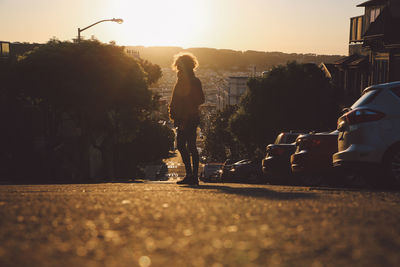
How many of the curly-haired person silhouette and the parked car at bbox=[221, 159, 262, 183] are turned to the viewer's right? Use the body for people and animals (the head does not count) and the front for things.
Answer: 0

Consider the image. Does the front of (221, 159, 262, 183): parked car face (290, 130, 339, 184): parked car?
no

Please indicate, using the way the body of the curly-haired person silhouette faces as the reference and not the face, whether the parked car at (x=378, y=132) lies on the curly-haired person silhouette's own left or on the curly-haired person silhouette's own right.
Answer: on the curly-haired person silhouette's own left

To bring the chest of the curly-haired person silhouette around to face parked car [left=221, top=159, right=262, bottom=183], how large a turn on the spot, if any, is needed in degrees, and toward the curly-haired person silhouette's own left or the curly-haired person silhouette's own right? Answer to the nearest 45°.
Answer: approximately 135° to the curly-haired person silhouette's own right

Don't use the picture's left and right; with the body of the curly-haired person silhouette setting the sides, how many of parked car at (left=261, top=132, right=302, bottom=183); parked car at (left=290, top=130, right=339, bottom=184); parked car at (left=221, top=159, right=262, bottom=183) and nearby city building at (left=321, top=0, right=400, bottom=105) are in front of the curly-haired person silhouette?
0

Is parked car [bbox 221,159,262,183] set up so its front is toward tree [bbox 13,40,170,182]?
no

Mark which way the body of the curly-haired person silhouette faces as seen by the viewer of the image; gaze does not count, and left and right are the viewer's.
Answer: facing the viewer and to the left of the viewer

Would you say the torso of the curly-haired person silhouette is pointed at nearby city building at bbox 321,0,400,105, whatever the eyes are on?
no
